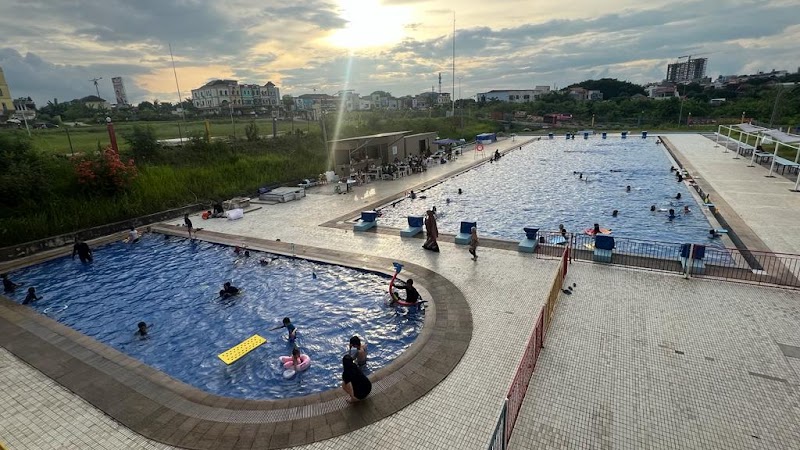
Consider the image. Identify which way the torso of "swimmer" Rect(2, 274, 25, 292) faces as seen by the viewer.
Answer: to the viewer's right

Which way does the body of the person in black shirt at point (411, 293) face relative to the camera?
to the viewer's left

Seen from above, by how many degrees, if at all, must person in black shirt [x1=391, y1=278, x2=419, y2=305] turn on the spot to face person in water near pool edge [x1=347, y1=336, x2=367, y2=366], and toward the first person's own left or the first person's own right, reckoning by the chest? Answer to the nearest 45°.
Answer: approximately 45° to the first person's own left

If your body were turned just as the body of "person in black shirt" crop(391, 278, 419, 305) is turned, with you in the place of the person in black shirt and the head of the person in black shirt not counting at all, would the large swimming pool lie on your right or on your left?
on your right

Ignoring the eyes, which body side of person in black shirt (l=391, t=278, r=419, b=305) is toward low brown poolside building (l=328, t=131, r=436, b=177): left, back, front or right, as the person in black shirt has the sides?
right
